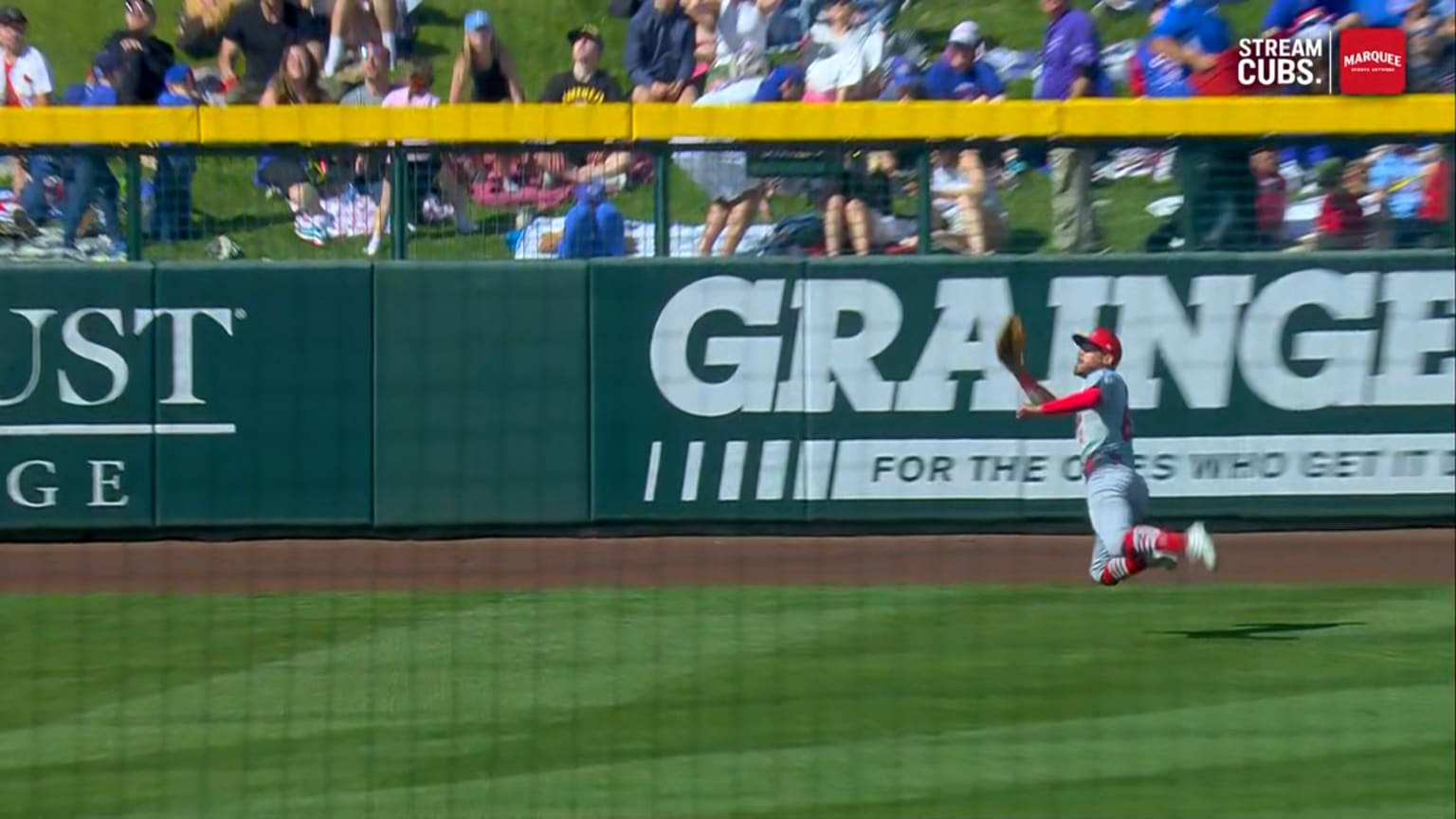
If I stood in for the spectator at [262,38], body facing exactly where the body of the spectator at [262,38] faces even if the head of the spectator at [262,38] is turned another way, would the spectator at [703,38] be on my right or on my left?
on my left

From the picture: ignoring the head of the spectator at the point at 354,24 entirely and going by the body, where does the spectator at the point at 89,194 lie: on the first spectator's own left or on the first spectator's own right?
on the first spectator's own right

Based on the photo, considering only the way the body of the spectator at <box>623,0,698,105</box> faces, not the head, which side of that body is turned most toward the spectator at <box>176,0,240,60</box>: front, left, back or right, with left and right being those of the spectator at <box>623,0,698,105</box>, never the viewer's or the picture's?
right

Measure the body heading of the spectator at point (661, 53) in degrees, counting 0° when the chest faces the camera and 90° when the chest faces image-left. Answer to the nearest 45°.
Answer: approximately 0°
